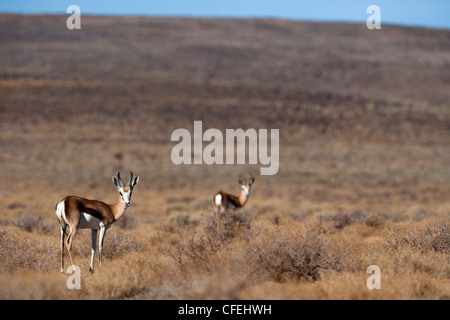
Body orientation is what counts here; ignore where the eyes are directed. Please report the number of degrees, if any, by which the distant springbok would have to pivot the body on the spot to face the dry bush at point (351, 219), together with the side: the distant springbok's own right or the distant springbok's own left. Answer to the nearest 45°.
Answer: approximately 45° to the distant springbok's own right

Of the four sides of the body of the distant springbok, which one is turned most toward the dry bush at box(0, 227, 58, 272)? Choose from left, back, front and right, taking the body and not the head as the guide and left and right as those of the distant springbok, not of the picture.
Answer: back

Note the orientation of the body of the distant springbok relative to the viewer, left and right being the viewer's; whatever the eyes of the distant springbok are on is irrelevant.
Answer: facing away from the viewer and to the right of the viewer

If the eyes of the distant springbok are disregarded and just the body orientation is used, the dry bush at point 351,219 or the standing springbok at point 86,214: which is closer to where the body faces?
the dry bush

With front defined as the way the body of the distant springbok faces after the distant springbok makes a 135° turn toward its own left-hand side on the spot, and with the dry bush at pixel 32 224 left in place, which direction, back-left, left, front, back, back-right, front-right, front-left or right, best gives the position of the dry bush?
front

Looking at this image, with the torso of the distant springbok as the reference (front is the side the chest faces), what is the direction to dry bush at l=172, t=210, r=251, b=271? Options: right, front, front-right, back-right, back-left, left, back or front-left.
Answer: back-right
